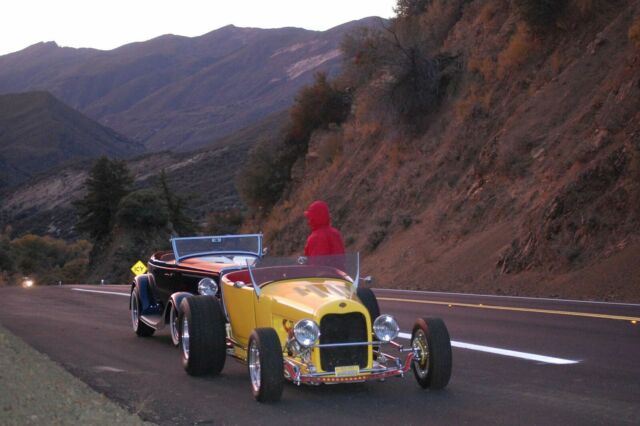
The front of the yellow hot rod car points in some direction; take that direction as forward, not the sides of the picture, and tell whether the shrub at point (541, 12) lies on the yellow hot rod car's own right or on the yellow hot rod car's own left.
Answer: on the yellow hot rod car's own left

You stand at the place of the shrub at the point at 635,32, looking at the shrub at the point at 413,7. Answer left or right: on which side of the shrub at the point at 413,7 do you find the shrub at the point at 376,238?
left

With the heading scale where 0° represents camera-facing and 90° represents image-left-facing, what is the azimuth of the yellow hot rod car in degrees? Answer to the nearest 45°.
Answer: approximately 315°

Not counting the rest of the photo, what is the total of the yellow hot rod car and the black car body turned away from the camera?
0

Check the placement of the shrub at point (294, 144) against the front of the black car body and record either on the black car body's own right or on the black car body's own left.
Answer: on the black car body's own left

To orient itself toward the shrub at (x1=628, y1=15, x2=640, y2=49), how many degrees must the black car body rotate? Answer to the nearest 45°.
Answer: approximately 90° to its left

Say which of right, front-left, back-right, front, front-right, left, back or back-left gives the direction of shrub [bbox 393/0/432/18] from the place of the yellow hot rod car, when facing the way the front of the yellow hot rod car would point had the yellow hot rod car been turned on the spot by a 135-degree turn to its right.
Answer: right

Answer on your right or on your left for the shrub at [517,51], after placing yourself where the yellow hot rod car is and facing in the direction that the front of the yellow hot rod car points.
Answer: on your left

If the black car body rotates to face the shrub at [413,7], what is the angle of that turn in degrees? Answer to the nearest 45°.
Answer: approximately 135° to its left
